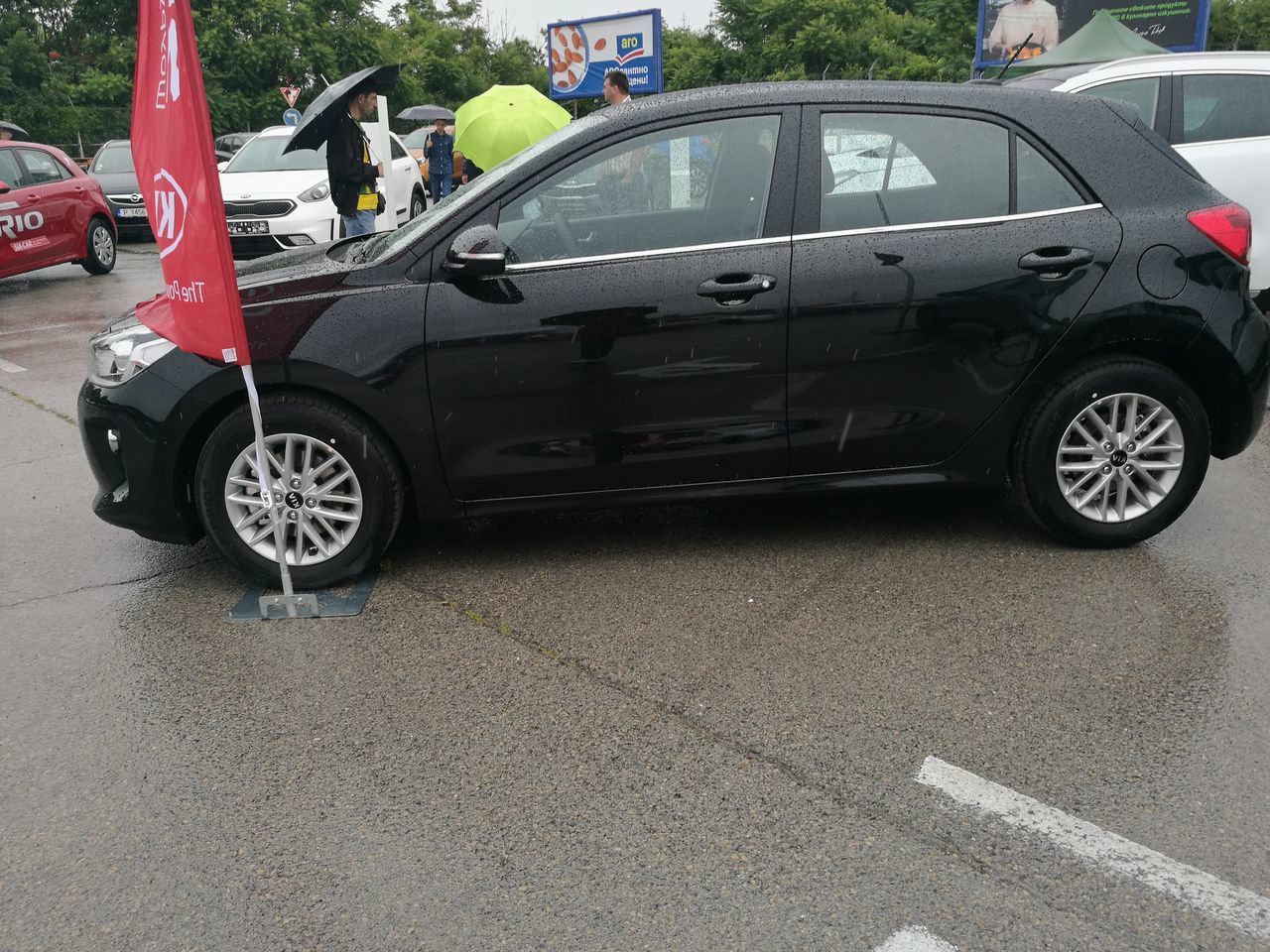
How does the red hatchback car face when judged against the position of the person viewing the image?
facing the viewer and to the left of the viewer

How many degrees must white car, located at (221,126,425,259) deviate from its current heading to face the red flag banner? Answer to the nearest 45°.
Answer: approximately 45° to its left

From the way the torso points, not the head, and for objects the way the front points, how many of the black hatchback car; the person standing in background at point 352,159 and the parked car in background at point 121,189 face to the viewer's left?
1

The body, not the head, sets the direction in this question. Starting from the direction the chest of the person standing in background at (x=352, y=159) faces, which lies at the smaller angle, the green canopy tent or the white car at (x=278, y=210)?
the green canopy tent

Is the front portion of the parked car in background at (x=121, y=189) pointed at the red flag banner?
yes

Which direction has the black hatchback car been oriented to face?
to the viewer's left

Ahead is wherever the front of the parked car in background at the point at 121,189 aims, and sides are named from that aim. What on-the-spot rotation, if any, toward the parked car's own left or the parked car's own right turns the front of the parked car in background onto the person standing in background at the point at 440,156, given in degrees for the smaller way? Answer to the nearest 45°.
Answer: approximately 45° to the parked car's own left

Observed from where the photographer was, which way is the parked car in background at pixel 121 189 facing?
facing the viewer

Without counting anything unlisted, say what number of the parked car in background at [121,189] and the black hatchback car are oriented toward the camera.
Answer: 1

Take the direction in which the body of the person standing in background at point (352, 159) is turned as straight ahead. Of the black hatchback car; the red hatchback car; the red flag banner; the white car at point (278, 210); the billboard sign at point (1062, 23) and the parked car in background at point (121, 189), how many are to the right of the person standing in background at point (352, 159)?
2

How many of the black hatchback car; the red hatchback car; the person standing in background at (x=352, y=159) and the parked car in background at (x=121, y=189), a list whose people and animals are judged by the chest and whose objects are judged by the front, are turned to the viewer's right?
1
